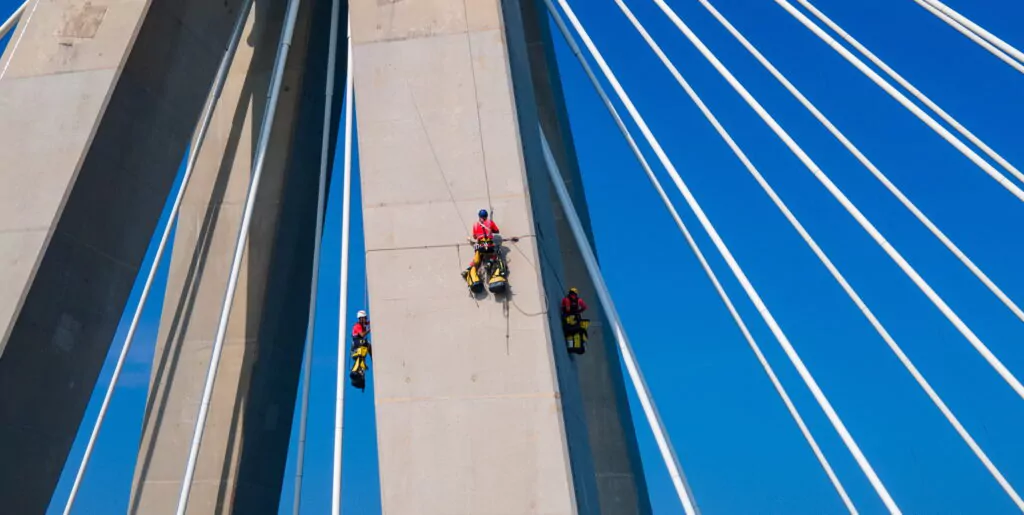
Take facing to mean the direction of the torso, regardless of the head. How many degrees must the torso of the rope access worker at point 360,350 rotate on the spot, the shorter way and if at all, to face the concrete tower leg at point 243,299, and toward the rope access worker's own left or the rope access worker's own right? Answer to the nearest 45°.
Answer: approximately 135° to the rope access worker's own left

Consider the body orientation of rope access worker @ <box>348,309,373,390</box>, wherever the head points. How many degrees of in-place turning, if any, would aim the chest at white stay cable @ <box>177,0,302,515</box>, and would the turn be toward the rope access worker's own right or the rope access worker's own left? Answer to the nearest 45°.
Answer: approximately 180°

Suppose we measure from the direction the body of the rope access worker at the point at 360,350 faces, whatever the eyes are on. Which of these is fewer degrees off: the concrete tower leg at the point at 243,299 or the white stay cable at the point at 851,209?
the white stay cable

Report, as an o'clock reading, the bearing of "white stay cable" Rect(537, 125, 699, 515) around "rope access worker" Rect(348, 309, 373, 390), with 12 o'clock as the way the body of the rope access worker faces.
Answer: The white stay cable is roughly at 1 o'clock from the rope access worker.

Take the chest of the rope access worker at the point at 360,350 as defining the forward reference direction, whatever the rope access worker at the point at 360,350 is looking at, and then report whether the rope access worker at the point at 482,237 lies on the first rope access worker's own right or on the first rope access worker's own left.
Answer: on the first rope access worker's own right

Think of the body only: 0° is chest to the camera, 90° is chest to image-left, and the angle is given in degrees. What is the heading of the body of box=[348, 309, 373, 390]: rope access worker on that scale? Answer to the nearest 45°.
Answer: approximately 270°

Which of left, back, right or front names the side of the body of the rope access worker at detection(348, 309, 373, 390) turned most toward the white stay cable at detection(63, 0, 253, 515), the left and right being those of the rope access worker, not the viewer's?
back

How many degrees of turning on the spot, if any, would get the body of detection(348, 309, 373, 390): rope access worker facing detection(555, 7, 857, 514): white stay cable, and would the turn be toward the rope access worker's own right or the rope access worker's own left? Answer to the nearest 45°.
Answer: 0° — they already face it
